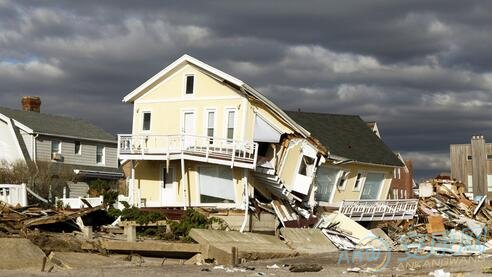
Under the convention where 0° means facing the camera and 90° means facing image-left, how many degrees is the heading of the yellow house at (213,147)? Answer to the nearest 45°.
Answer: approximately 0°
